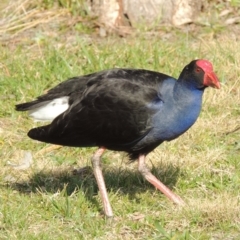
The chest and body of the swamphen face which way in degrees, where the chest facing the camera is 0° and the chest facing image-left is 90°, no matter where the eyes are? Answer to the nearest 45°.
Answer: approximately 270°
